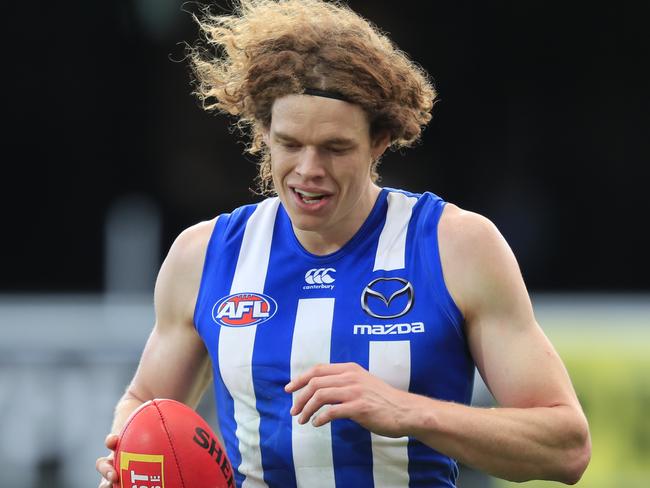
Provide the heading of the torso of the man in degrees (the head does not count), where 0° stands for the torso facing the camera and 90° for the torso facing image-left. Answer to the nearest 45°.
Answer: approximately 0°
